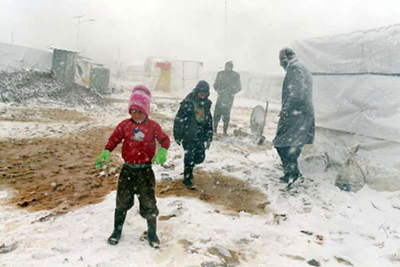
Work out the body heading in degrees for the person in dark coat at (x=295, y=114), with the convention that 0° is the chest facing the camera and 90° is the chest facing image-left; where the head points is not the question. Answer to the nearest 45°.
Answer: approximately 90°

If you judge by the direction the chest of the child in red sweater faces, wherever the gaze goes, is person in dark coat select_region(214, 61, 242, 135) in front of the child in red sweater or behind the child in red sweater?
behind

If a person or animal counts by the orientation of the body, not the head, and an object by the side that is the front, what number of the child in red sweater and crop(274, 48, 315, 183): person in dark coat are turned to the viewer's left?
1

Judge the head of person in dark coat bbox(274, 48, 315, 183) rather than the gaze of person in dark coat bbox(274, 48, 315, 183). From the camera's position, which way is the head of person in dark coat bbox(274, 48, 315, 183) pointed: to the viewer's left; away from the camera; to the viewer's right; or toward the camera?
to the viewer's left

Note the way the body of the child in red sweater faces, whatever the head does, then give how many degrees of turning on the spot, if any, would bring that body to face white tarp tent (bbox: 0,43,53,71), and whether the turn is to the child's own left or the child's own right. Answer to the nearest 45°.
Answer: approximately 180°

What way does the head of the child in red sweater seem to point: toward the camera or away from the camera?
toward the camera

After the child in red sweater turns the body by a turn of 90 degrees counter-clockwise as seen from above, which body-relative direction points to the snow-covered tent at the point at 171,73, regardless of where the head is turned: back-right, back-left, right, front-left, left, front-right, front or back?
left

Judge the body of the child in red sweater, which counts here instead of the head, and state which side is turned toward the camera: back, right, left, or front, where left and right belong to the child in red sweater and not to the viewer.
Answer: front
